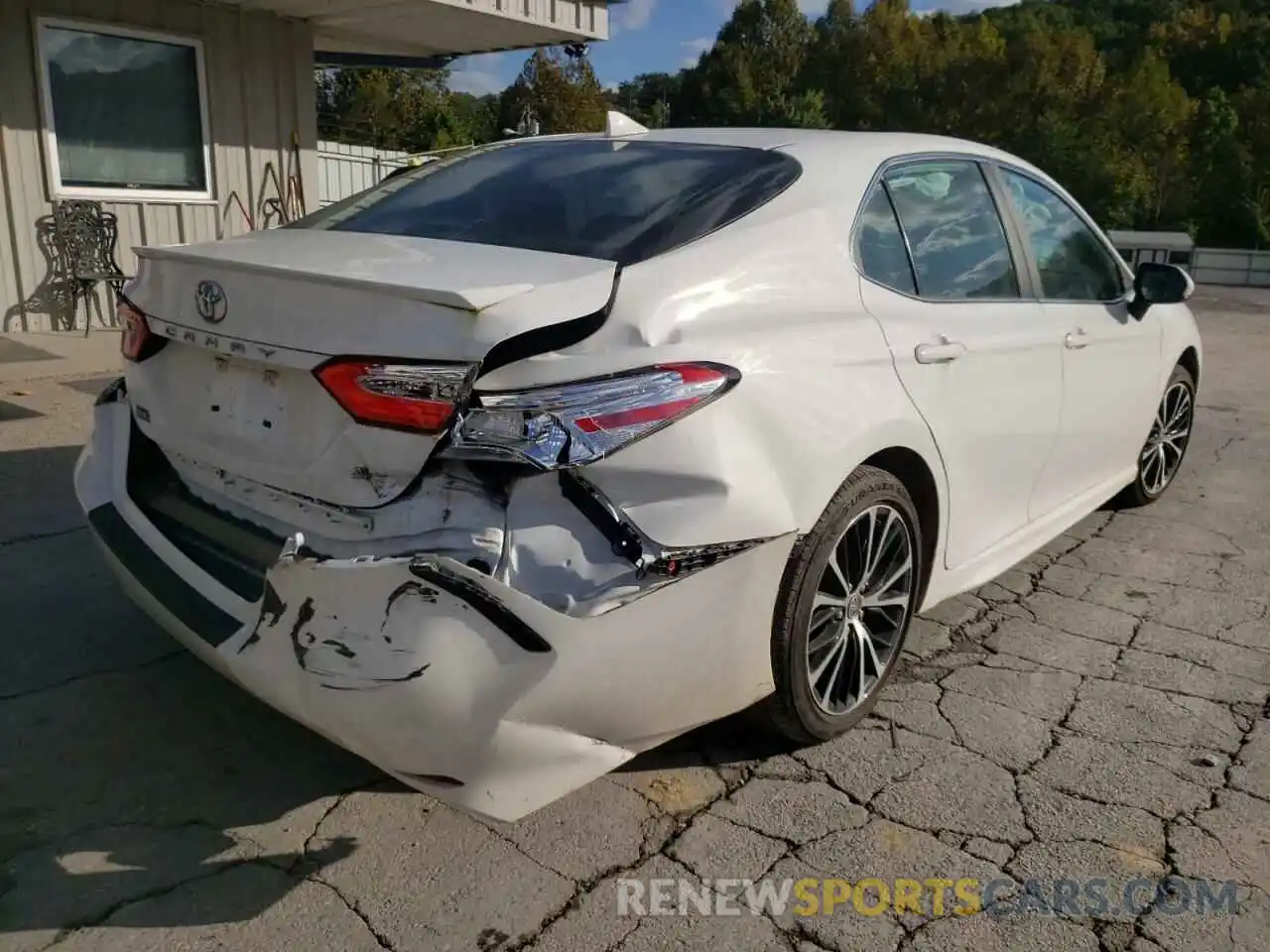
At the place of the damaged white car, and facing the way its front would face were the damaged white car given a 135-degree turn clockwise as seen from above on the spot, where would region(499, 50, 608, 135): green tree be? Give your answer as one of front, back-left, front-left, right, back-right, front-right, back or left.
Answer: back

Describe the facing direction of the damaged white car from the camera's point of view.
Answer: facing away from the viewer and to the right of the viewer

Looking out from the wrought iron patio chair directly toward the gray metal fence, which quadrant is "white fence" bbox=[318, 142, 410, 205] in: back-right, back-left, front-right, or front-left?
front-left

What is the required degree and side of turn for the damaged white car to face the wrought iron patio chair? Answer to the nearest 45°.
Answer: approximately 90° to its left

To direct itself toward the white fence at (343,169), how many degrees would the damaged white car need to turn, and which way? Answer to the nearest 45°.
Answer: approximately 45° to its left

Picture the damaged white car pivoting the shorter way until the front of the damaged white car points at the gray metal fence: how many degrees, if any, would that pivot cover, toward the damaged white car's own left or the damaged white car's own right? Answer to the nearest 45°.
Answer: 0° — it already faces it
